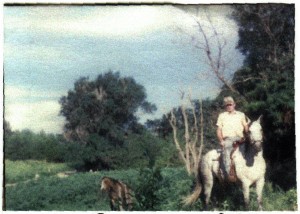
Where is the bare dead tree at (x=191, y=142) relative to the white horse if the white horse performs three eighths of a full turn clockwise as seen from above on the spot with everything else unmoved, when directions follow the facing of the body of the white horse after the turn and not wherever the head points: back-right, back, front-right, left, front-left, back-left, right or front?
front

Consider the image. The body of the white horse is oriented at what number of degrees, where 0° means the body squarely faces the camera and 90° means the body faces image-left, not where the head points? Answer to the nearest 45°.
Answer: approximately 315°

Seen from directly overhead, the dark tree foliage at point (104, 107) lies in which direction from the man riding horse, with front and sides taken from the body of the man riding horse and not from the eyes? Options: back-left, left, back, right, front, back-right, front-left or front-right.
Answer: back-right
